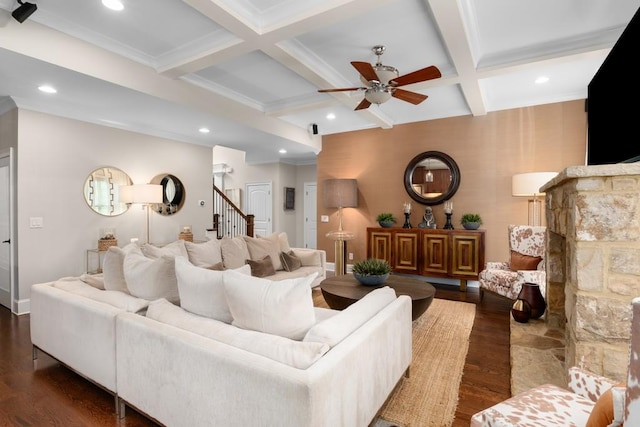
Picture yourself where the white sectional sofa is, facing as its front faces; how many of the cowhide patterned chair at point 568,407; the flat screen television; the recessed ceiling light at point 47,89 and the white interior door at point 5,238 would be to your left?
2

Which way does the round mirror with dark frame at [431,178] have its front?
toward the camera

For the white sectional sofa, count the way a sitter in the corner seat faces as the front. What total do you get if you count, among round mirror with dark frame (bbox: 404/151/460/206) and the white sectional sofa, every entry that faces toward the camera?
1

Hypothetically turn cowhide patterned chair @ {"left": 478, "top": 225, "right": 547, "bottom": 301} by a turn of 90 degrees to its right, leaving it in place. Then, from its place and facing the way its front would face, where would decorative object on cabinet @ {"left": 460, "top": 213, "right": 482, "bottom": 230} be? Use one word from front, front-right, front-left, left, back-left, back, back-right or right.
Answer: front

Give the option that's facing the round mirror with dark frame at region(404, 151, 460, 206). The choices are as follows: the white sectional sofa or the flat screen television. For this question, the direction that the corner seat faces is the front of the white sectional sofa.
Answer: the white sectional sofa

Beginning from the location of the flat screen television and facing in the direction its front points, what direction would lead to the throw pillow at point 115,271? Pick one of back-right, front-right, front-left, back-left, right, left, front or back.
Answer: front

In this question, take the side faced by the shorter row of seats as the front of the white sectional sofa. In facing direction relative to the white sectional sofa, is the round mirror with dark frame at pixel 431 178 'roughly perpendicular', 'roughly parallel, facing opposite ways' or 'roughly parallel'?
roughly parallel, facing opposite ways

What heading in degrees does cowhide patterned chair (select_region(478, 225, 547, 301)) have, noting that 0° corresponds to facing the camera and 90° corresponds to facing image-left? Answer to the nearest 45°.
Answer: approximately 45°

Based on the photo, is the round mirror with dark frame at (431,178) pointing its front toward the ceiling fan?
yes

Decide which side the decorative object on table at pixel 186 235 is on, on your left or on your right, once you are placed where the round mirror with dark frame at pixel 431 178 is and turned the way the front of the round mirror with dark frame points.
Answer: on your right

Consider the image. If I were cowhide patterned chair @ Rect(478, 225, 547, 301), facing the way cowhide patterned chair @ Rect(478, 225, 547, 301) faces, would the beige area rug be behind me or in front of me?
in front

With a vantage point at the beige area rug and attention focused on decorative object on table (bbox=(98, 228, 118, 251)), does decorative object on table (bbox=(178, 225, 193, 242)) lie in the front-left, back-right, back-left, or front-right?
front-right

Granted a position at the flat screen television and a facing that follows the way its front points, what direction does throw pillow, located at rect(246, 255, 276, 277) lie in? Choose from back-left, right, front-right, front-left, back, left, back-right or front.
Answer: front-right

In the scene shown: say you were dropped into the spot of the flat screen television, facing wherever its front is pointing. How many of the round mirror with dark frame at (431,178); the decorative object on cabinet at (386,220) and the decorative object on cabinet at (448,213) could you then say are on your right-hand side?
3

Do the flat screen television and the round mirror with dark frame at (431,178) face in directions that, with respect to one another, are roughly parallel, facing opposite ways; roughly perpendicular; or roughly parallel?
roughly perpendicular

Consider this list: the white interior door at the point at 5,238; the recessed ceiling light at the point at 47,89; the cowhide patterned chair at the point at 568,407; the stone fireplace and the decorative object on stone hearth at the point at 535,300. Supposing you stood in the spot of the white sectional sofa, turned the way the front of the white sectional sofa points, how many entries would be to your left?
2

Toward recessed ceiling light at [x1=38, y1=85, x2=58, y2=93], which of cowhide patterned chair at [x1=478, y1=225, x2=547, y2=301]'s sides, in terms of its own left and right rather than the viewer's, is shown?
front
